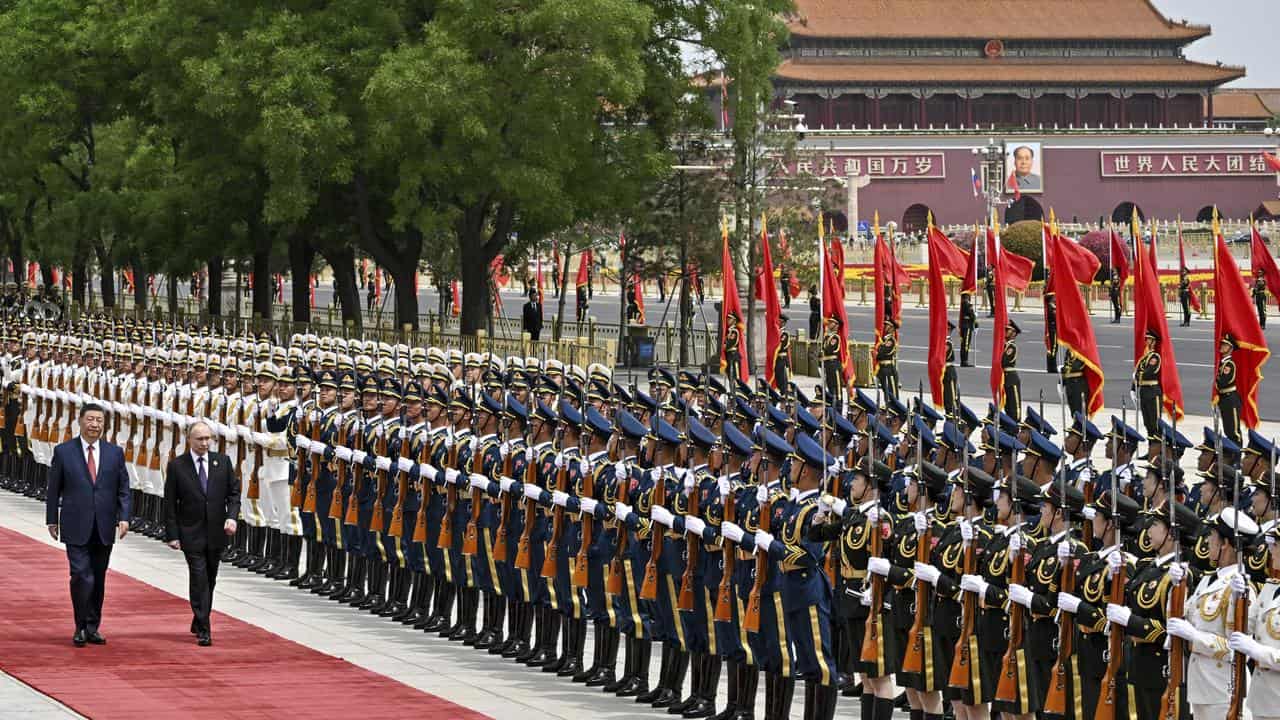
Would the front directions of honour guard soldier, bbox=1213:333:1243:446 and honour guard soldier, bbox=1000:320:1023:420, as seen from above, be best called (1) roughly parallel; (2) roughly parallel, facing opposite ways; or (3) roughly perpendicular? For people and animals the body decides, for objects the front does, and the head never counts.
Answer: roughly parallel

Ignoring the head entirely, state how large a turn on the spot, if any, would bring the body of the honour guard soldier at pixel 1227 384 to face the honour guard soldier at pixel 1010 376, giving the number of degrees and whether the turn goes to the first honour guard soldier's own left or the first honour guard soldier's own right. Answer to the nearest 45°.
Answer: approximately 90° to the first honour guard soldier's own right

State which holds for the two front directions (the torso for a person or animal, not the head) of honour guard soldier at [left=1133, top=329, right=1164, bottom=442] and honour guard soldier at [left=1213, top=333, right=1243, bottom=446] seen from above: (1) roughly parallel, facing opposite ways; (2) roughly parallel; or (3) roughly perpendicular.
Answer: roughly parallel

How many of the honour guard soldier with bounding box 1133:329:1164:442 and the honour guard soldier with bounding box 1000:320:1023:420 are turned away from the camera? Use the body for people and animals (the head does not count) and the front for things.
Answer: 0

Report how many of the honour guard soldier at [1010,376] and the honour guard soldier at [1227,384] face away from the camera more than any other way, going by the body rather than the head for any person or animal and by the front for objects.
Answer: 0

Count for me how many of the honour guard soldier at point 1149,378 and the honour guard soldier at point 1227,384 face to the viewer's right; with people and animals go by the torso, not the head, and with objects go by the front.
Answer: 0

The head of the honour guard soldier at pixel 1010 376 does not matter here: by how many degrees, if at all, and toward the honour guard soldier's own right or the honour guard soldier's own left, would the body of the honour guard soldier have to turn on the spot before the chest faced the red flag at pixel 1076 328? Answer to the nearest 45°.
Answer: approximately 45° to the honour guard soldier's own left

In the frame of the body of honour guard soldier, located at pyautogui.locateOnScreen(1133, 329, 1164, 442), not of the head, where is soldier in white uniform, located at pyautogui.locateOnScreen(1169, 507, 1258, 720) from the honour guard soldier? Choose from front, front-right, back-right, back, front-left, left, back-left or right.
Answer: front-left

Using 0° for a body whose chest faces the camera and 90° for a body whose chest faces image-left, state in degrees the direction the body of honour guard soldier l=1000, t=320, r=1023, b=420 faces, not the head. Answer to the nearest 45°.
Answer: approximately 45°

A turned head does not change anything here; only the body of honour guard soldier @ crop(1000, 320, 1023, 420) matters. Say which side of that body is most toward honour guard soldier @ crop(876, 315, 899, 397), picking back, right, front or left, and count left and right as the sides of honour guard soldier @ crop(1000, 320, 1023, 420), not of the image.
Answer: right

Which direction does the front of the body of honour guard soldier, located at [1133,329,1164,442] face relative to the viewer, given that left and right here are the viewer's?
facing the viewer and to the left of the viewer

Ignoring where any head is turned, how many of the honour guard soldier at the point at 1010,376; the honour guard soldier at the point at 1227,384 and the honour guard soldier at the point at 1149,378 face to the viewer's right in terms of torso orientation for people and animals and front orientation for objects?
0

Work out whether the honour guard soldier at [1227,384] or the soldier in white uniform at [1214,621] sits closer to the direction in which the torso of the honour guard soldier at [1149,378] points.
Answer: the soldier in white uniform

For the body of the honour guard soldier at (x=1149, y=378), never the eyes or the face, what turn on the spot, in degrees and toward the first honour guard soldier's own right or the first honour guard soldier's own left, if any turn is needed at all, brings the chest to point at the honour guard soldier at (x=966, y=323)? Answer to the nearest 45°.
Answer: approximately 135° to the first honour guard soldier's own right

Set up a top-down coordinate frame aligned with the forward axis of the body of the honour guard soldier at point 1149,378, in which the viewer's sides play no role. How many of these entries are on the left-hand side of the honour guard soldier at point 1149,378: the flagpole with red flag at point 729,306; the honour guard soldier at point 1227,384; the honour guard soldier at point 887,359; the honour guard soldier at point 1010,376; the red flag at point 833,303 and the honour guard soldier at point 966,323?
1

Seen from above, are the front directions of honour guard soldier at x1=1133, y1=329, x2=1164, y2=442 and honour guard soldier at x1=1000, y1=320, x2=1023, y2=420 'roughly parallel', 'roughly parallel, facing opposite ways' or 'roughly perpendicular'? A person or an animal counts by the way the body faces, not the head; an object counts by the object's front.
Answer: roughly parallel

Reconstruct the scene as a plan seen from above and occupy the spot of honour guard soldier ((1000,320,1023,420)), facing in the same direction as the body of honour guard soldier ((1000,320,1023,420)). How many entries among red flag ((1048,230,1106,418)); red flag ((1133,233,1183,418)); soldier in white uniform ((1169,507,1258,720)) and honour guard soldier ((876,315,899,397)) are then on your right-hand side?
1
